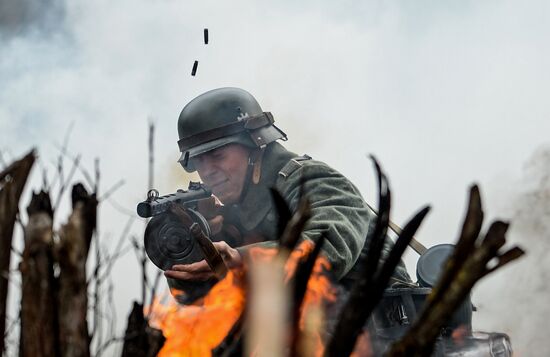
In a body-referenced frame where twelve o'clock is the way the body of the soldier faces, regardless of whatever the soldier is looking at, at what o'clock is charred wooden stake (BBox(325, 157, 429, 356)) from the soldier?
The charred wooden stake is roughly at 10 o'clock from the soldier.

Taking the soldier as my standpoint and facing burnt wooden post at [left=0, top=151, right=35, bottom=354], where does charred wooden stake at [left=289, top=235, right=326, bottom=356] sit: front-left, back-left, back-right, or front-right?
front-left

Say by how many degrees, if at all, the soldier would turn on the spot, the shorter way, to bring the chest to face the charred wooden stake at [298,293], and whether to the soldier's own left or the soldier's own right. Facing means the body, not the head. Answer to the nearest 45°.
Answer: approximately 45° to the soldier's own left

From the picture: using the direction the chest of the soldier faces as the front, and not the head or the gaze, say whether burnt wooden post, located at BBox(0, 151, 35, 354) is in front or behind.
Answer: in front

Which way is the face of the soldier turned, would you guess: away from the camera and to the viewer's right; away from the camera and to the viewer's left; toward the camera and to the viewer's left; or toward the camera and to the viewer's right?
toward the camera and to the viewer's left

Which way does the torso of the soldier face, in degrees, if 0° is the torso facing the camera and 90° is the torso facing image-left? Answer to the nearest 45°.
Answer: approximately 45°

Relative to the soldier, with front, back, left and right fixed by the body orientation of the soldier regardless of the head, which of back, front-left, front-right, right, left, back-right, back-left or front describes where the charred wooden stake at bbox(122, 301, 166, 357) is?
front-left
